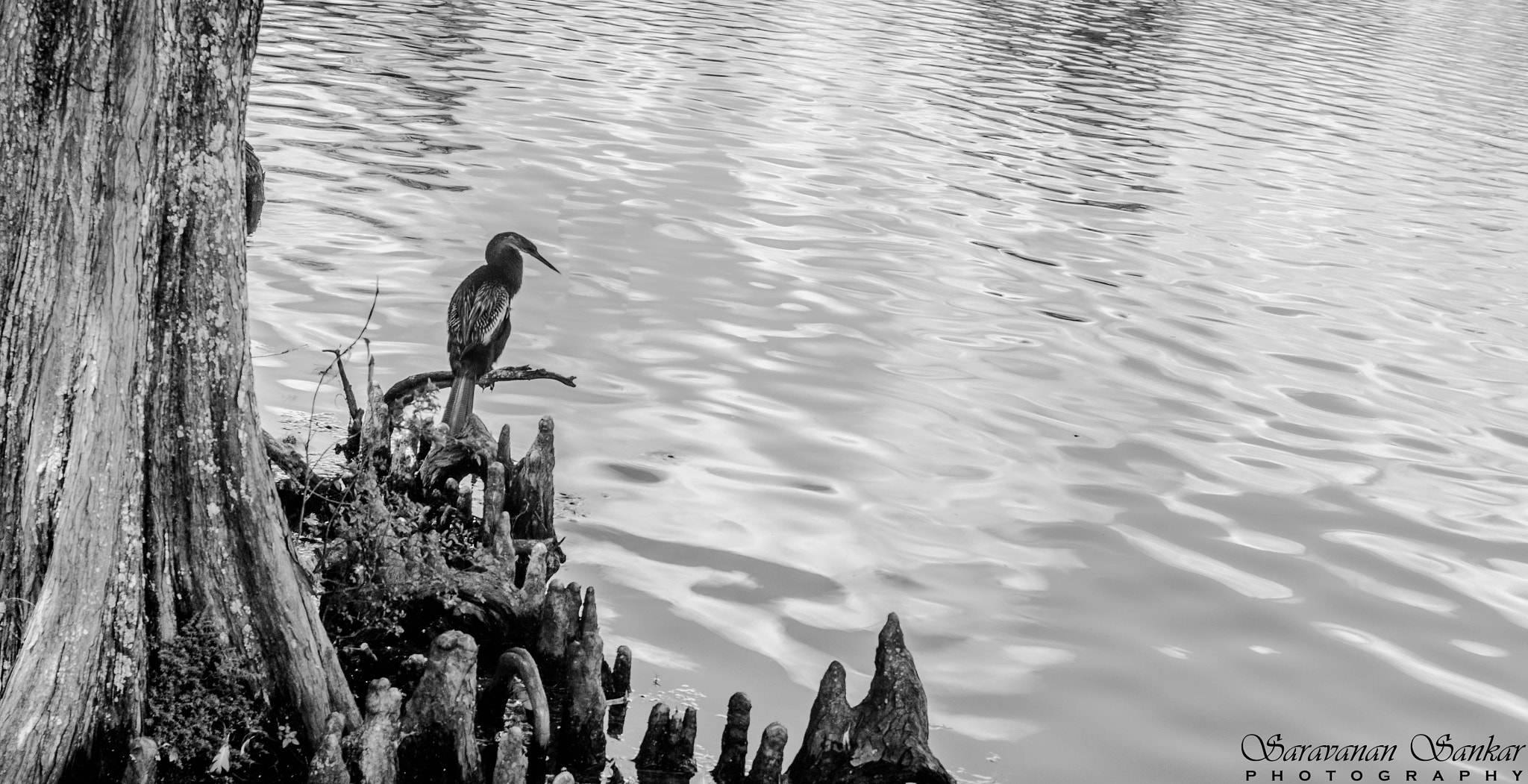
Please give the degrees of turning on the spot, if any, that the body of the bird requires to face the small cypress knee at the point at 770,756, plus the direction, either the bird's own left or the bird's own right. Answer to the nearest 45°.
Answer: approximately 135° to the bird's own right

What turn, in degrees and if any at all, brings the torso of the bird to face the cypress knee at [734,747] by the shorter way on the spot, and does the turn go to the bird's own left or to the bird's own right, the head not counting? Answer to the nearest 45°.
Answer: approximately 135° to the bird's own right

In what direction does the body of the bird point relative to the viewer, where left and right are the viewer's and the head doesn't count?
facing away from the viewer and to the right of the viewer

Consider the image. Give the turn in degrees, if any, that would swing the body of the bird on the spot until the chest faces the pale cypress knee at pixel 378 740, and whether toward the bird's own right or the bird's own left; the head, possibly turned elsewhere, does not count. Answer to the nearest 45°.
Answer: approximately 135° to the bird's own right

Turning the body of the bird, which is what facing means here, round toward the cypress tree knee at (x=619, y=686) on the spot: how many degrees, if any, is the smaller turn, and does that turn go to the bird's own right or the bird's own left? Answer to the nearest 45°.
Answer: approximately 135° to the bird's own right

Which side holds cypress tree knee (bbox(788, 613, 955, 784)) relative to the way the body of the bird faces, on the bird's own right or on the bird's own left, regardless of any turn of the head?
on the bird's own right

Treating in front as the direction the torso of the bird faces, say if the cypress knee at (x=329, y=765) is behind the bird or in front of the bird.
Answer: behind

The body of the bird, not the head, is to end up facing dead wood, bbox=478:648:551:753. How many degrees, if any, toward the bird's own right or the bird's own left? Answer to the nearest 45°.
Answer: approximately 135° to the bird's own right

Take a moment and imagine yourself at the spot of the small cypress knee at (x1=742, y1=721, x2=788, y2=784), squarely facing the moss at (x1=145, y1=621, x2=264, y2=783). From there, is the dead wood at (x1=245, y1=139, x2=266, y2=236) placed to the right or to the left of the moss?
right
